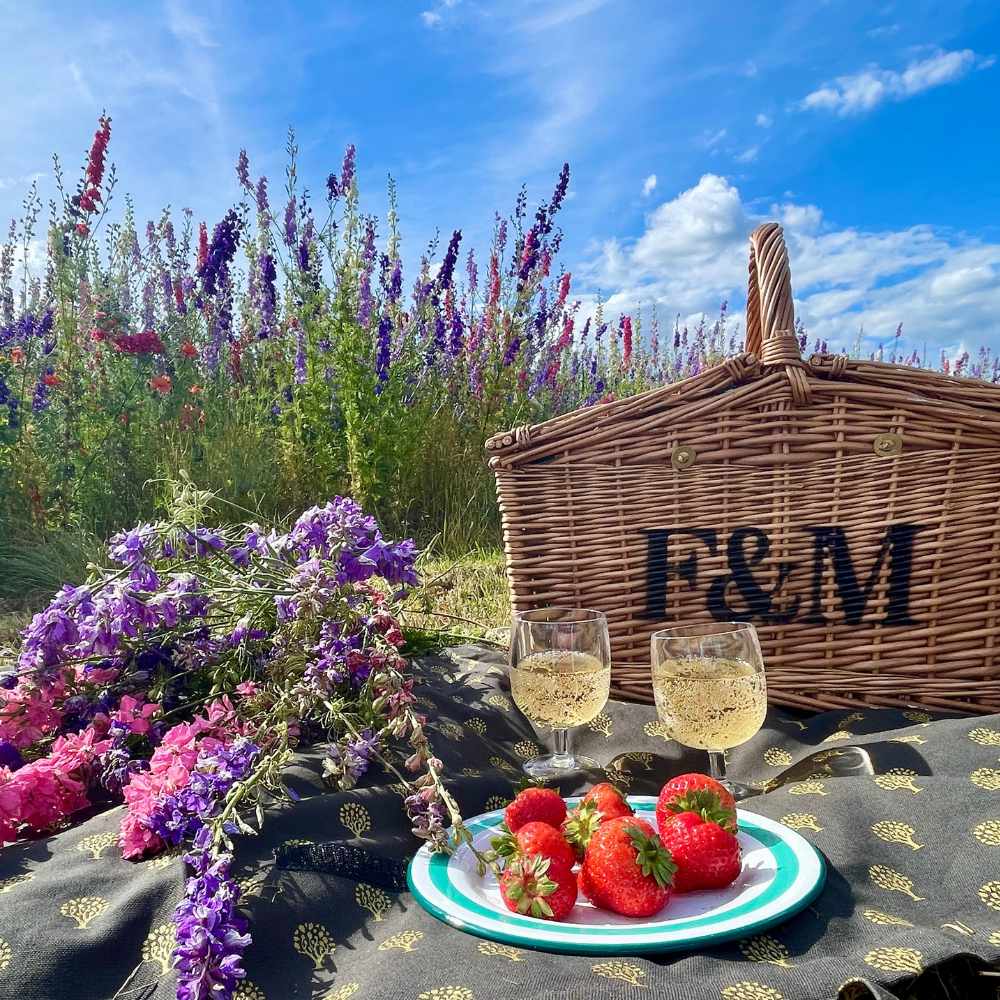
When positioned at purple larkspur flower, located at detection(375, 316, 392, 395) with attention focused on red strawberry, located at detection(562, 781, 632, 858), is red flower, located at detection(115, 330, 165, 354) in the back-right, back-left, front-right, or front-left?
back-right

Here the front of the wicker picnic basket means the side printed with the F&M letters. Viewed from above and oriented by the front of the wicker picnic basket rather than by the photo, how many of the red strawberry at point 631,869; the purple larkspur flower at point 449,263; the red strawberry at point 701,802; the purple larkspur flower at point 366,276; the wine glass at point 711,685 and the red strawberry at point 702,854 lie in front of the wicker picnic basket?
4

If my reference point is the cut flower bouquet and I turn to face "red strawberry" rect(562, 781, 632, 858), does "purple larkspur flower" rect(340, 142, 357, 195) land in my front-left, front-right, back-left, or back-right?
back-left

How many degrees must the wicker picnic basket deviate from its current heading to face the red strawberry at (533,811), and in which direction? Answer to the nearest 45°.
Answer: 0° — it already faces it

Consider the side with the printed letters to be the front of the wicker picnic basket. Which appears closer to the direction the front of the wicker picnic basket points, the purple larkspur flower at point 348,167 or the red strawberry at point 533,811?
the red strawberry

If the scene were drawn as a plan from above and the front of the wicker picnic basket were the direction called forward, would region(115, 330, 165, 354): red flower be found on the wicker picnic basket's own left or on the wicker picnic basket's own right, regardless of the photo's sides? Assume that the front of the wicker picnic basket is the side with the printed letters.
on the wicker picnic basket's own right

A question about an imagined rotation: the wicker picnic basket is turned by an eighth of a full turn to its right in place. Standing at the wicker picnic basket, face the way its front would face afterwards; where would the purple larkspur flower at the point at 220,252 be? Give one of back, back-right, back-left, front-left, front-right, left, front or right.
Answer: right

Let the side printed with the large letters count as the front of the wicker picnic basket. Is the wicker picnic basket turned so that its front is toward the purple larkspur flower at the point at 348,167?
no

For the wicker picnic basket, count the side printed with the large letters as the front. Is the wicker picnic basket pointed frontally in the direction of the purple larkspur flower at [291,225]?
no

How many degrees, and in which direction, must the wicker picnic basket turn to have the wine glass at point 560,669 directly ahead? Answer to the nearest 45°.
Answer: approximately 45° to its right

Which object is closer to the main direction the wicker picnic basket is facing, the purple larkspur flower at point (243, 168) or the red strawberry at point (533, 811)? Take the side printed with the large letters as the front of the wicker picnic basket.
the red strawberry

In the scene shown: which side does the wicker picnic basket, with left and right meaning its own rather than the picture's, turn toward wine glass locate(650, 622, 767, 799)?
front

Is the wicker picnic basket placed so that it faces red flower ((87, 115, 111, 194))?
no

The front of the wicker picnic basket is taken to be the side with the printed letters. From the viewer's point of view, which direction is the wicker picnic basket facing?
toward the camera

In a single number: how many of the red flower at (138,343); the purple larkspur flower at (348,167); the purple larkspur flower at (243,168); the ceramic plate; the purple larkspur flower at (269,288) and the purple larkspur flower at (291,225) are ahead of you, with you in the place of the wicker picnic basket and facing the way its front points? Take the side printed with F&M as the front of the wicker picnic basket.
1

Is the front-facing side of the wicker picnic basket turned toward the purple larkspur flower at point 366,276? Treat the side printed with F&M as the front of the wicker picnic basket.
no

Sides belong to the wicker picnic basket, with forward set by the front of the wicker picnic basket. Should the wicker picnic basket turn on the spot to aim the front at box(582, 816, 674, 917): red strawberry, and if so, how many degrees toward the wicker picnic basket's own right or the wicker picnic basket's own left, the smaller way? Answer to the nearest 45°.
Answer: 0° — it already faces it

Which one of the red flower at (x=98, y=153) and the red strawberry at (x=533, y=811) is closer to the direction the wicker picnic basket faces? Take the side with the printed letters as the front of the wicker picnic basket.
the red strawberry
